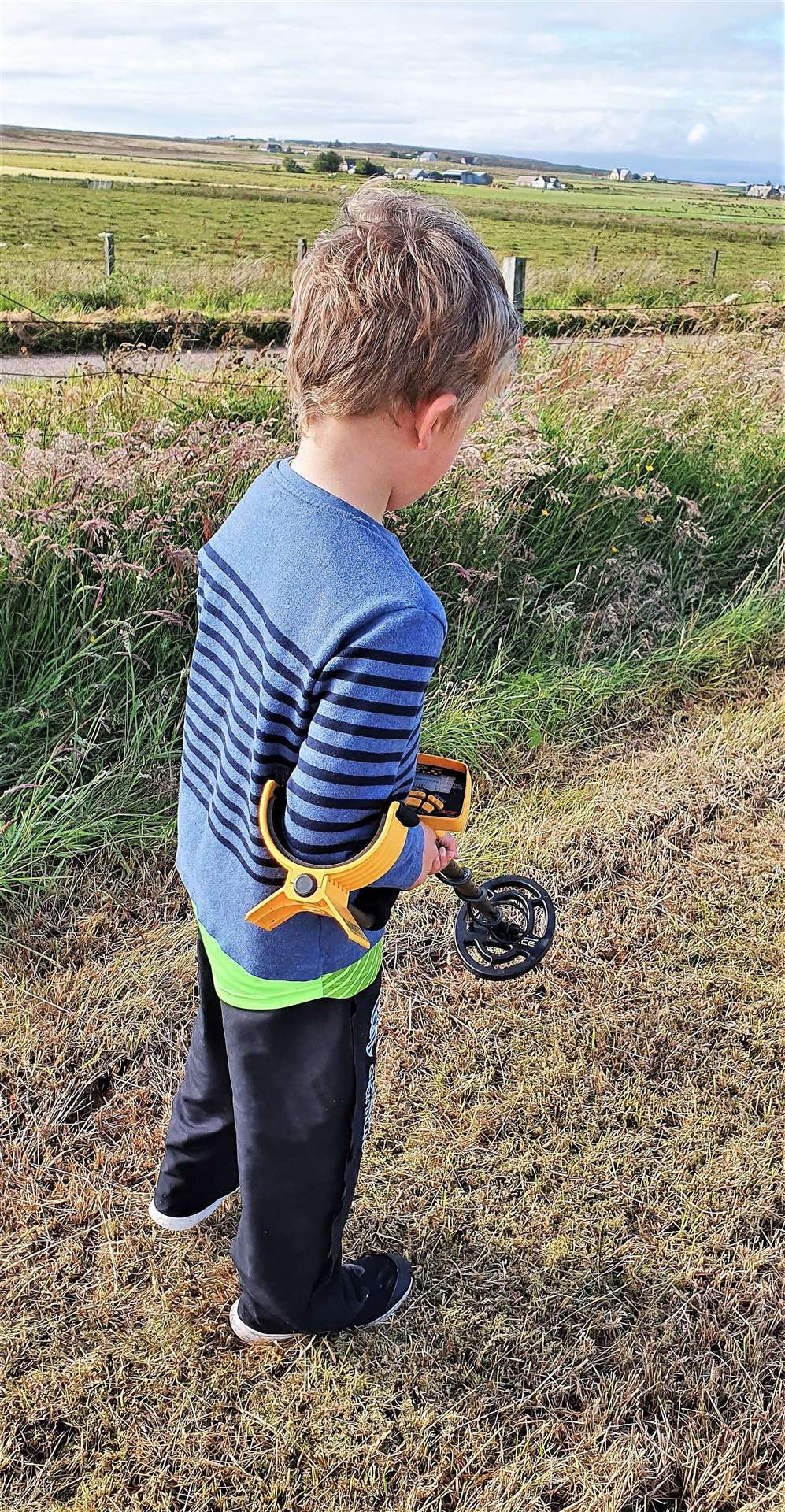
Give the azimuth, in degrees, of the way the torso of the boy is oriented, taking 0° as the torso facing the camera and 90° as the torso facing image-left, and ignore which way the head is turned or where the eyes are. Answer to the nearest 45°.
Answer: approximately 225°

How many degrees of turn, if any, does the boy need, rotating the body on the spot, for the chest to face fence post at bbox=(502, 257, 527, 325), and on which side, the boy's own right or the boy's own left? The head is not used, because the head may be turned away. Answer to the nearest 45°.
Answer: approximately 45° to the boy's own left
